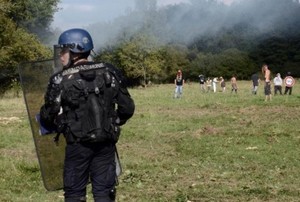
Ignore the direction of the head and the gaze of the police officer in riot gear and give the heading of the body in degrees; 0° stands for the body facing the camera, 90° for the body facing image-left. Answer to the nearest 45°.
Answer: approximately 180°

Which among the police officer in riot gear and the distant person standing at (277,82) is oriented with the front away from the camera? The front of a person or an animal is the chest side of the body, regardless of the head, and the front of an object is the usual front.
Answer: the police officer in riot gear

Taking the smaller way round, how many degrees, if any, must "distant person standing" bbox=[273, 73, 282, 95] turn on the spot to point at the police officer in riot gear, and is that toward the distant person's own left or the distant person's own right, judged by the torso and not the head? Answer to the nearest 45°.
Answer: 0° — they already face them

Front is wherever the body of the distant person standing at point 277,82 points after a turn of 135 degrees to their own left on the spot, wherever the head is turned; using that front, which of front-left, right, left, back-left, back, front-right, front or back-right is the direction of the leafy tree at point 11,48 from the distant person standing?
back-left

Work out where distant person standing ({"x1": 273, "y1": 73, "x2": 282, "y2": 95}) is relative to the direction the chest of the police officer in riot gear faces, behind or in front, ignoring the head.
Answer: in front

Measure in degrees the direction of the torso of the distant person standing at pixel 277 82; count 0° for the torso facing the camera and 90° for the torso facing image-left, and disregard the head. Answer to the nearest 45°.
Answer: approximately 0°

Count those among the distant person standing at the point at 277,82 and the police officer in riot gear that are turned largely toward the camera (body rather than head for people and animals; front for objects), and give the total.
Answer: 1

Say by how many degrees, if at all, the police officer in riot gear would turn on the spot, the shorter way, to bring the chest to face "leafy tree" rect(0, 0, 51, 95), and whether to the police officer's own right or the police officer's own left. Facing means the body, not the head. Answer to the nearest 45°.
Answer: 0° — they already face it
